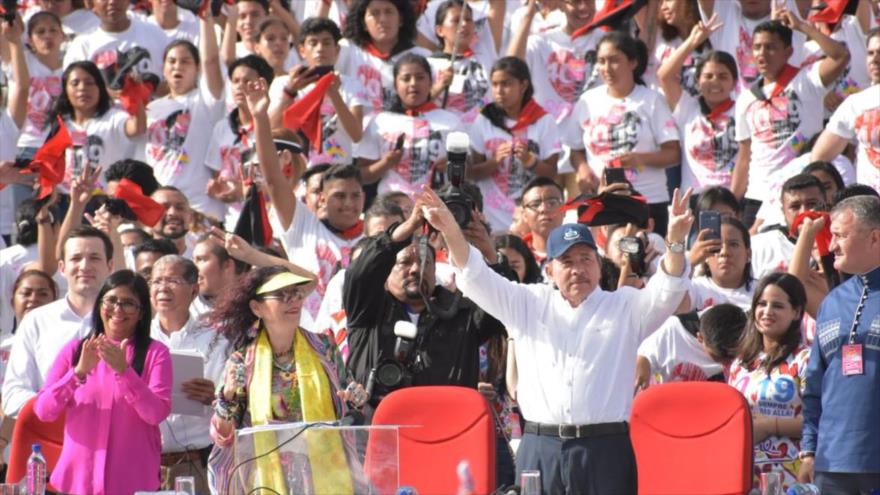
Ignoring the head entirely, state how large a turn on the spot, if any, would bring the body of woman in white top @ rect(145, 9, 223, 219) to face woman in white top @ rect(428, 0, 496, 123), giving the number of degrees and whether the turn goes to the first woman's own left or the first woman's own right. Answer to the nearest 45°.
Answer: approximately 135° to the first woman's own left

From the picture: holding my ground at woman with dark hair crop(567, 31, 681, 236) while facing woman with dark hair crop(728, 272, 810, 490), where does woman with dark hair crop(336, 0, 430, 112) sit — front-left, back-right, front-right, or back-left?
back-right

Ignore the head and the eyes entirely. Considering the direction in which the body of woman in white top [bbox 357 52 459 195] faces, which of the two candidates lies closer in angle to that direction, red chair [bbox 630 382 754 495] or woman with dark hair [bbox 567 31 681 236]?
the red chair

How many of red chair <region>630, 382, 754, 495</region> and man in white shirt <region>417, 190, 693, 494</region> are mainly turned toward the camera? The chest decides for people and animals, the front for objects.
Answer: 2

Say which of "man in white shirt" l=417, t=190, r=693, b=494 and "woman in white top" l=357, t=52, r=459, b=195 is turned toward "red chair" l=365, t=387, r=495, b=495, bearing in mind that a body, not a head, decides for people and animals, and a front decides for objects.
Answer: the woman in white top

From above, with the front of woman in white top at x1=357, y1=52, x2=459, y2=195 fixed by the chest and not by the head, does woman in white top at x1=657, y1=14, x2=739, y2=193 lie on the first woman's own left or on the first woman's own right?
on the first woman's own left

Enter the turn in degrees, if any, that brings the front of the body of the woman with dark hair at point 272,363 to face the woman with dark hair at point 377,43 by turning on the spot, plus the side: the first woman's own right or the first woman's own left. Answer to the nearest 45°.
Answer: approximately 135° to the first woman's own left

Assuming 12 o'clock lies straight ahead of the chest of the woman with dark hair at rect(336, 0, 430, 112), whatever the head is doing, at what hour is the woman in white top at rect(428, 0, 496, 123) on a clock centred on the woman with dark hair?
The woman in white top is roughly at 9 o'clock from the woman with dark hair.
